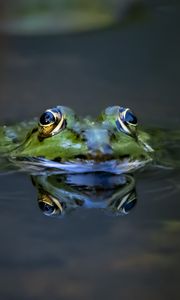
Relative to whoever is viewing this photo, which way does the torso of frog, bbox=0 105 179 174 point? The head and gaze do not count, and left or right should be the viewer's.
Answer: facing the viewer
